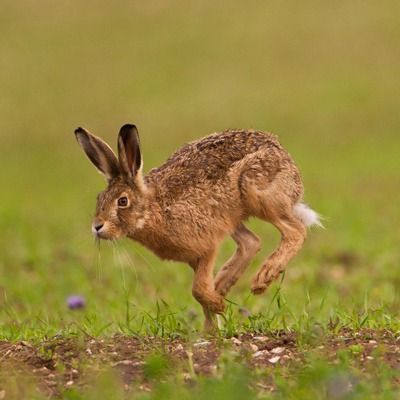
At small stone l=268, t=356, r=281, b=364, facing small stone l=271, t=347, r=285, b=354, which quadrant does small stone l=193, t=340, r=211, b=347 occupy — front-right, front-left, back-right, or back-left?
front-left

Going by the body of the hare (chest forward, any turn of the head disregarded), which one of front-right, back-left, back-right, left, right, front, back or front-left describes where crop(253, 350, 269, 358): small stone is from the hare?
left

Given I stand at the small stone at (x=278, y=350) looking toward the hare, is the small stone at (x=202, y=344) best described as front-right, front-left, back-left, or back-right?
front-left

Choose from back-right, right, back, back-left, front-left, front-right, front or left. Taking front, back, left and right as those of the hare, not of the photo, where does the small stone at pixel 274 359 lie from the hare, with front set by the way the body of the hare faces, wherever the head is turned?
left

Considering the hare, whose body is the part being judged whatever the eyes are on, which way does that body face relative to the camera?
to the viewer's left

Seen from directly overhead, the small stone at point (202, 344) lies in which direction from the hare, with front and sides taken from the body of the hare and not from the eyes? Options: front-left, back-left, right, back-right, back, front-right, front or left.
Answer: left

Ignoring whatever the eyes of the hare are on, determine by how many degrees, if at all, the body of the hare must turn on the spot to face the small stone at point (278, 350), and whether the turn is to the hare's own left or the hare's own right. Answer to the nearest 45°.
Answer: approximately 90° to the hare's own left

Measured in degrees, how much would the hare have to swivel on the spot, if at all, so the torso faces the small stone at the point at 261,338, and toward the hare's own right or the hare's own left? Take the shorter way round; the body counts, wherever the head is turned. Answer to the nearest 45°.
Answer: approximately 90° to the hare's own left

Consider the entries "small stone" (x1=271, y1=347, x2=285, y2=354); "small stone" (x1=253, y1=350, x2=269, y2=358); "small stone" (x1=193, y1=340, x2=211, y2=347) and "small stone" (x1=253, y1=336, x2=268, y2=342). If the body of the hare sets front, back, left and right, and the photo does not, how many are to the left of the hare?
4
